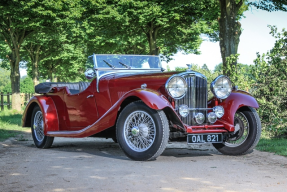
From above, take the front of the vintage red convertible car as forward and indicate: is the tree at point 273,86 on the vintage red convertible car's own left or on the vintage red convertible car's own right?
on the vintage red convertible car's own left

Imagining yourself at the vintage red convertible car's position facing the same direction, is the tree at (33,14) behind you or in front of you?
behind

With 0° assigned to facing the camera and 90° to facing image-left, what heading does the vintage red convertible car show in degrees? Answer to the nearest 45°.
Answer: approximately 315°

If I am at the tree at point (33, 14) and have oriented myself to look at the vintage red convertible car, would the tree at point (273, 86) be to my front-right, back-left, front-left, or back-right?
front-left
